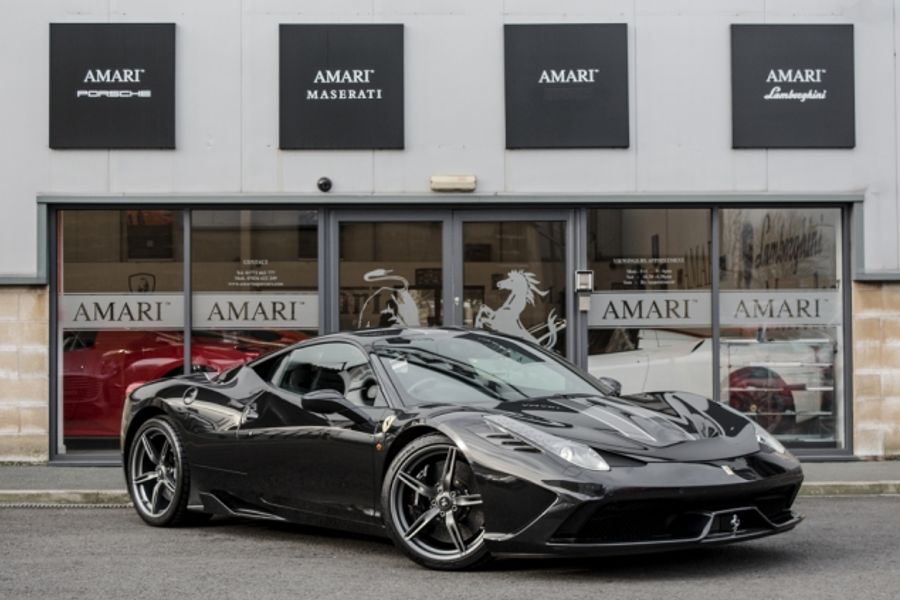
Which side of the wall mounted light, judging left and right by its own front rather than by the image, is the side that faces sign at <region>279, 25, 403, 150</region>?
right

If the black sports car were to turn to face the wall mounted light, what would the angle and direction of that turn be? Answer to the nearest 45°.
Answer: approximately 135° to its left

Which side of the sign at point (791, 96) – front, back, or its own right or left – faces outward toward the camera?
front

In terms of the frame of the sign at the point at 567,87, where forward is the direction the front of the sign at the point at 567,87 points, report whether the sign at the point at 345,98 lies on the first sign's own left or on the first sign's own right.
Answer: on the first sign's own right

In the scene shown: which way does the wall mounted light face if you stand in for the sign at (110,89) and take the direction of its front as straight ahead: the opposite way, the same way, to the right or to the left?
the same way

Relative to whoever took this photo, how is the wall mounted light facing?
facing the viewer

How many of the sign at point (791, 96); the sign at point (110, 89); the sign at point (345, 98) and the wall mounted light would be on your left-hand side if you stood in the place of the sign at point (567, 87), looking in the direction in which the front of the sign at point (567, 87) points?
1

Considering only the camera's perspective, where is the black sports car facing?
facing the viewer and to the right of the viewer

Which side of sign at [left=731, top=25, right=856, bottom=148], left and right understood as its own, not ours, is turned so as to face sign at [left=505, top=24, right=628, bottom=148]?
right

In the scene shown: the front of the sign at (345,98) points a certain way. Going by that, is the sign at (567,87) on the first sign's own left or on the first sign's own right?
on the first sign's own left

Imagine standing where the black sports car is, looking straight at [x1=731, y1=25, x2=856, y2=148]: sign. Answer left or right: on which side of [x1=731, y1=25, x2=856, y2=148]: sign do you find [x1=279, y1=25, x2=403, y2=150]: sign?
left

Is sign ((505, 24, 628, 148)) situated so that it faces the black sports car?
yes

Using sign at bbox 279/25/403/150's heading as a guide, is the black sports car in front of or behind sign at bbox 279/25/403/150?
in front

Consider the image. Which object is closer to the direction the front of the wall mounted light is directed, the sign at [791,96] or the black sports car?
the black sports car

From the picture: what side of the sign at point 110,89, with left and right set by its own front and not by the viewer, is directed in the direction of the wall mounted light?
left

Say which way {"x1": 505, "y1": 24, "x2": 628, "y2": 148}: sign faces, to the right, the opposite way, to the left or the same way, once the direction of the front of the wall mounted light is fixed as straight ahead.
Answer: the same way
